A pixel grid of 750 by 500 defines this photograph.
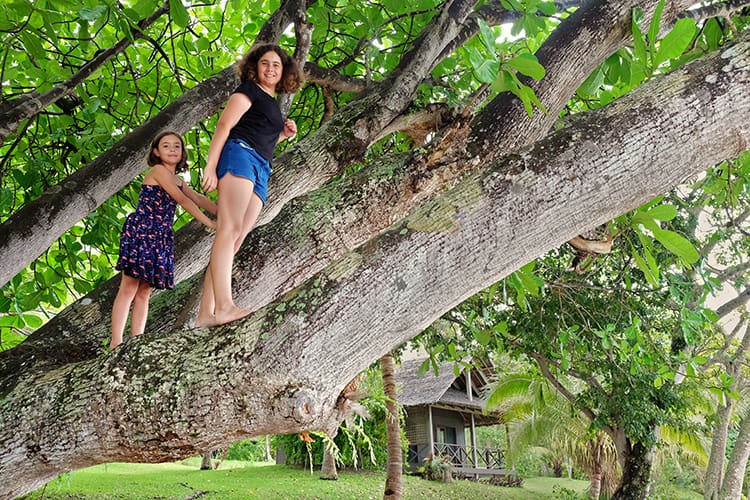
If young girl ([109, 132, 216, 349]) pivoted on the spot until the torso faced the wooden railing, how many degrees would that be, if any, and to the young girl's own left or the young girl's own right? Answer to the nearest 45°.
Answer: approximately 90° to the young girl's own left

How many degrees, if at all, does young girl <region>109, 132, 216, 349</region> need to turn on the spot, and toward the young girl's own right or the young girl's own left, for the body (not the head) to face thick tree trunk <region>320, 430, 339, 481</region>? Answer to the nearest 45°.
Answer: approximately 135° to the young girl's own left

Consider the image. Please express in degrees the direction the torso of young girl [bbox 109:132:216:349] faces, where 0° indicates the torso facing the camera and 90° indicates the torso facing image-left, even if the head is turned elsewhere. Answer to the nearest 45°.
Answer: approximately 315°

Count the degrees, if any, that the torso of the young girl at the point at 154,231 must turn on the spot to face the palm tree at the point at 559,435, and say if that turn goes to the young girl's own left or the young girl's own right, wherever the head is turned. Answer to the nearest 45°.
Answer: approximately 90° to the young girl's own left

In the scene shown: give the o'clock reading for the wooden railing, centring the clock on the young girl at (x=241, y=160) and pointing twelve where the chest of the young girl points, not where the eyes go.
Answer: The wooden railing is roughly at 8 o'clock from the young girl.
